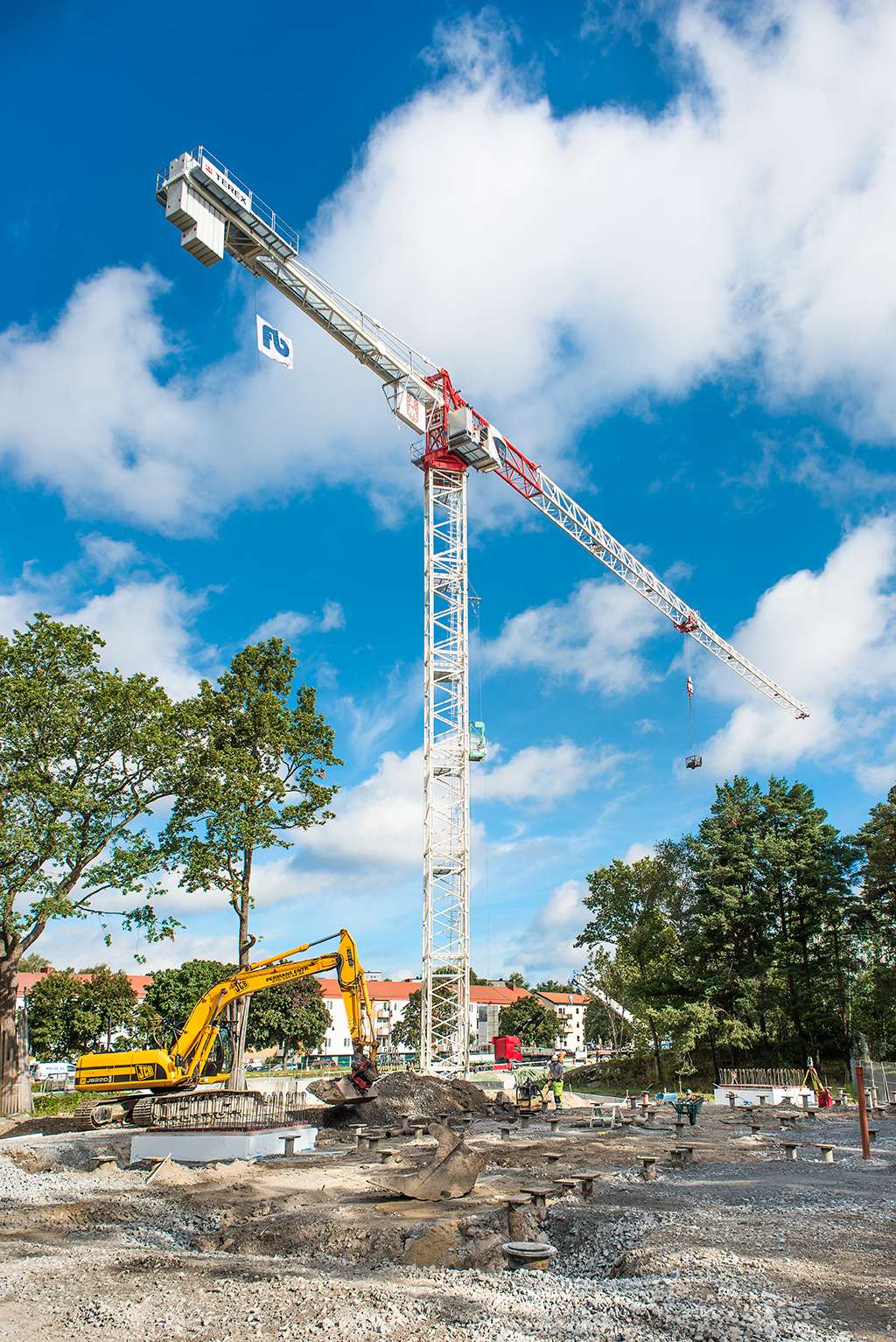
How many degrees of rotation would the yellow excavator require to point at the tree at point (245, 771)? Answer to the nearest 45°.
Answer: approximately 90° to its left

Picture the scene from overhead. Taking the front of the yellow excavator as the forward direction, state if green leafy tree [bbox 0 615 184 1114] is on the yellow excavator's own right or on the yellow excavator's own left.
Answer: on the yellow excavator's own left

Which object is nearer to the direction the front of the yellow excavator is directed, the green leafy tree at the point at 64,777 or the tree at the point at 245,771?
the tree

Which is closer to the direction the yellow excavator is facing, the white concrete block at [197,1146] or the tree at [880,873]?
the tree

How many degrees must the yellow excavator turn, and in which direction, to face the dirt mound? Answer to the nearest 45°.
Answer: approximately 45° to its left

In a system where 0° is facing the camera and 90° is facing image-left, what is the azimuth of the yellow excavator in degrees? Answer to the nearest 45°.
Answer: approximately 270°

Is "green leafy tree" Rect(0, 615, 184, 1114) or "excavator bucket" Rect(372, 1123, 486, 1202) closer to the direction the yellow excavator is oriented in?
the excavator bucket

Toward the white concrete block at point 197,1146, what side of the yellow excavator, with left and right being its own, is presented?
right
